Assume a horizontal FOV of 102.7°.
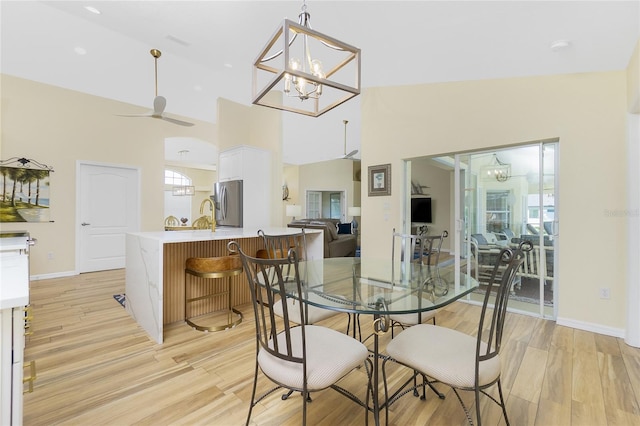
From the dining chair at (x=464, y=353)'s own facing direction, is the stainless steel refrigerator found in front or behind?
in front

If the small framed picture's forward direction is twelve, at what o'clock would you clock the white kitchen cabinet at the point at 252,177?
The white kitchen cabinet is roughly at 3 o'clock from the small framed picture.

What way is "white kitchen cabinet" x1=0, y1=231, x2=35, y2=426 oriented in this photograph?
to the viewer's right

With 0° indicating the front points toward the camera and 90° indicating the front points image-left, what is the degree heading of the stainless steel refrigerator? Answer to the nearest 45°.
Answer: approximately 45°

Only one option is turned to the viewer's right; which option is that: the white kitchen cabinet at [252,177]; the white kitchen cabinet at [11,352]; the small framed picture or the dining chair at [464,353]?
the white kitchen cabinet at [11,352]

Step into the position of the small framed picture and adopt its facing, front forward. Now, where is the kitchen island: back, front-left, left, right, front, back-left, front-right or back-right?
front-right

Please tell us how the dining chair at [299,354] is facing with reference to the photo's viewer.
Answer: facing away from the viewer and to the right of the viewer

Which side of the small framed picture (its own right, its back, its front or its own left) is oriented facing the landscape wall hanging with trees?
right

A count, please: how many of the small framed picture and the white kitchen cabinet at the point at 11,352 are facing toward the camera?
1

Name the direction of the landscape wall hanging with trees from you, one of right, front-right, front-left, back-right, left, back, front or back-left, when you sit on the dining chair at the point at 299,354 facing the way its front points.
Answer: left
